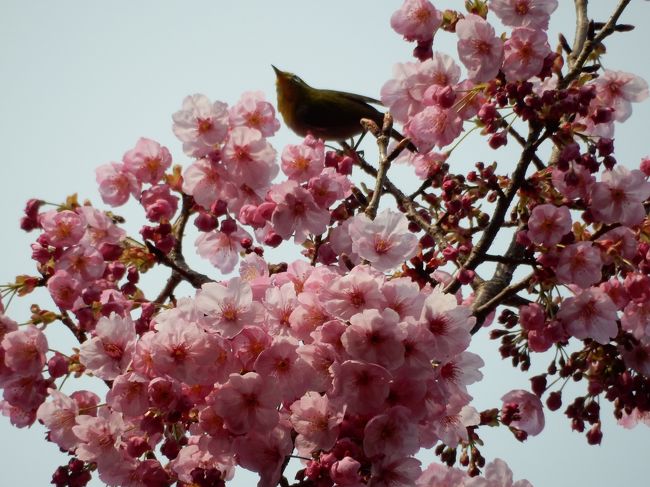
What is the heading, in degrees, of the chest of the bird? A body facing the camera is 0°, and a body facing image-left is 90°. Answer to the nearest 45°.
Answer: approximately 90°
